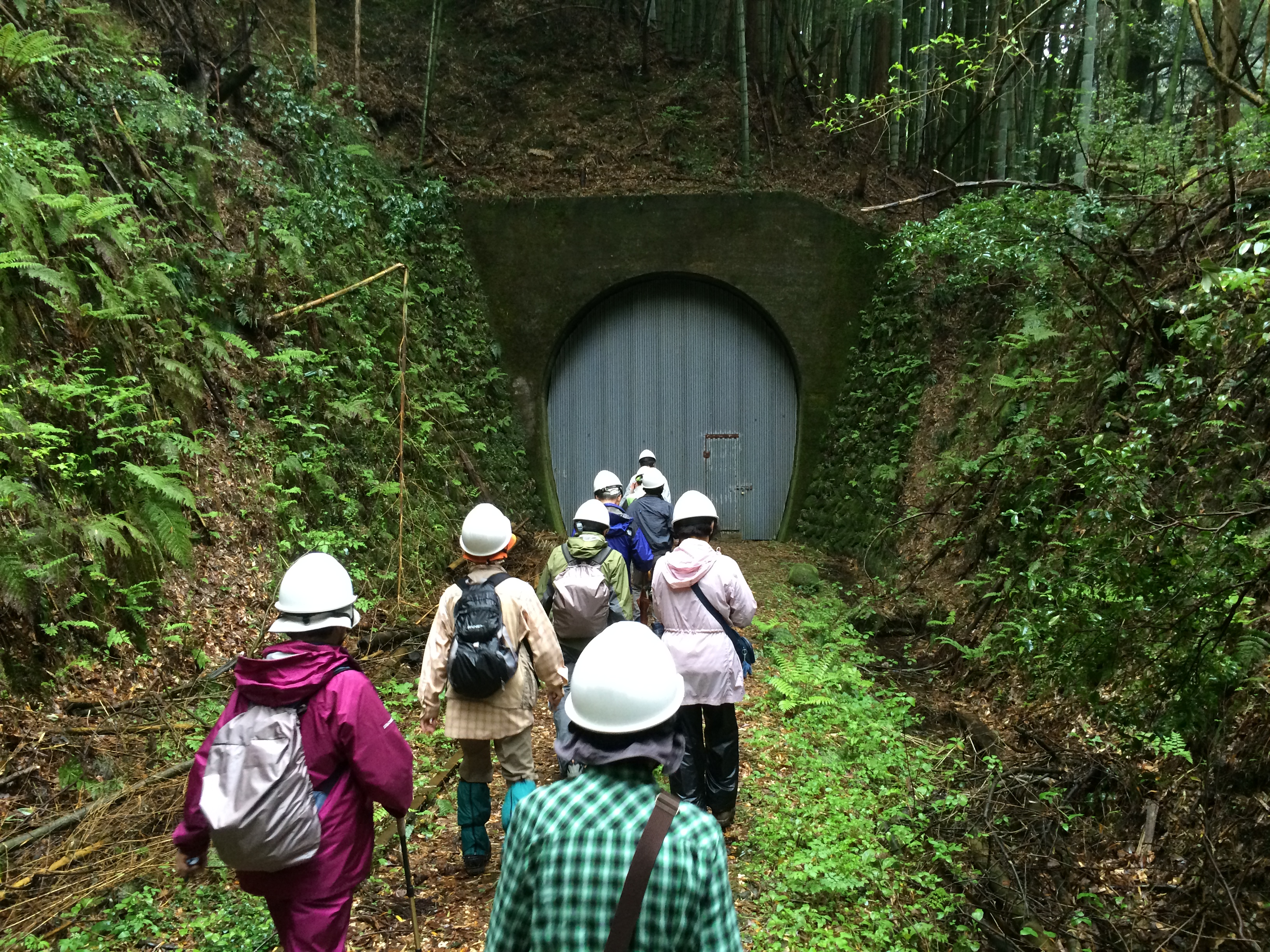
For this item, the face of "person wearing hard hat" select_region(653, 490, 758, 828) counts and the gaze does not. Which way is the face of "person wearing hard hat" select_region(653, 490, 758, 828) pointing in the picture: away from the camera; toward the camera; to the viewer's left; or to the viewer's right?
away from the camera

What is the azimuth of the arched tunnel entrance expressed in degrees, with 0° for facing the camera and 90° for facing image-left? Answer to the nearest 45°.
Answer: approximately 0°

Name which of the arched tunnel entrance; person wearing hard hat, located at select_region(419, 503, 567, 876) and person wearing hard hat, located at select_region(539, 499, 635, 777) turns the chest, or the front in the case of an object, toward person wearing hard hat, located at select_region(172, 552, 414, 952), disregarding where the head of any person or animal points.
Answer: the arched tunnel entrance

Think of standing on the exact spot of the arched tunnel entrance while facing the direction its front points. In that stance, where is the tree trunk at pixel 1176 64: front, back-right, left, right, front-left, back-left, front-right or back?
left

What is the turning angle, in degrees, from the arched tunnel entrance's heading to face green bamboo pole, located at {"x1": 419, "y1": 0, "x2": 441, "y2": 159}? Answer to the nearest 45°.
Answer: approximately 90° to its right

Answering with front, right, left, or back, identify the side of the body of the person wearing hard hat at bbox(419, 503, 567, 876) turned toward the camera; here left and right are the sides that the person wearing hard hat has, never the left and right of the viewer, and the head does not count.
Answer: back

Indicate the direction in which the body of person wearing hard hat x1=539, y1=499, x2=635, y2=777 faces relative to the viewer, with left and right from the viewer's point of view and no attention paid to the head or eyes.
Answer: facing away from the viewer

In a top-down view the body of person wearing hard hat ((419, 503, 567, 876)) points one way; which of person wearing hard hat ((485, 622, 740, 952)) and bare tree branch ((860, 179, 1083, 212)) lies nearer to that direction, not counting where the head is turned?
the bare tree branch

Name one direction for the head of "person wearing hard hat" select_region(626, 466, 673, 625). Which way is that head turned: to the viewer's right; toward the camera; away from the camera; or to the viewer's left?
away from the camera

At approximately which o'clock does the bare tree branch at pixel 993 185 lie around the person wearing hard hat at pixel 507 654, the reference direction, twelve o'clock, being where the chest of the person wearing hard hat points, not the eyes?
The bare tree branch is roughly at 2 o'clock from the person wearing hard hat.

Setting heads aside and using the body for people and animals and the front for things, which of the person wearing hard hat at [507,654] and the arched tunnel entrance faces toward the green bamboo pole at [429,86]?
the person wearing hard hat

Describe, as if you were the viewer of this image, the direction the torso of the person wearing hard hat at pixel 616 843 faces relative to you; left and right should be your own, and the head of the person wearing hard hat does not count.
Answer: facing away from the viewer

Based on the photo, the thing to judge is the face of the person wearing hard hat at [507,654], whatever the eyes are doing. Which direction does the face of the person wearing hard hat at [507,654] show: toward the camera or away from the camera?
away from the camera

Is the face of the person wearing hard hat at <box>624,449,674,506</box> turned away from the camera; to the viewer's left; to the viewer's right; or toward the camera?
away from the camera

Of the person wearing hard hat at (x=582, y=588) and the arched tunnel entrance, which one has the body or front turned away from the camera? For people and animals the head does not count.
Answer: the person wearing hard hat

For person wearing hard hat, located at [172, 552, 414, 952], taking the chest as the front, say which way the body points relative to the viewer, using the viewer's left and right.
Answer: facing away from the viewer and to the right of the viewer

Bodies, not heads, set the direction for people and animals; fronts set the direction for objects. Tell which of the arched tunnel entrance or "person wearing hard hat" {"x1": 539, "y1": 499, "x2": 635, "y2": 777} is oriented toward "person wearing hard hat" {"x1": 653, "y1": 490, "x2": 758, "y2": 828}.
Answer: the arched tunnel entrance

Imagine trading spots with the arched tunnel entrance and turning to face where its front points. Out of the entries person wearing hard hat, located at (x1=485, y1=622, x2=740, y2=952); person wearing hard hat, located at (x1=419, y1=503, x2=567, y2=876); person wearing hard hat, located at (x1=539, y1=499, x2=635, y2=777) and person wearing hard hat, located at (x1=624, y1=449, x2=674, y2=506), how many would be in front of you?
4

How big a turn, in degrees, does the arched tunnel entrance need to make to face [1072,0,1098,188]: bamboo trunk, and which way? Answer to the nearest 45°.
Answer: approximately 45° to its left

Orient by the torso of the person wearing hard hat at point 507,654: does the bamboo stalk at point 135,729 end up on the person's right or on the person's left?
on the person's left

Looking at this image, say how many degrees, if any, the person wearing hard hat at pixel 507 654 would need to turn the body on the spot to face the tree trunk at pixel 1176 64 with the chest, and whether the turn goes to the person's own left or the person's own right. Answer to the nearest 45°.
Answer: approximately 45° to the person's own right
